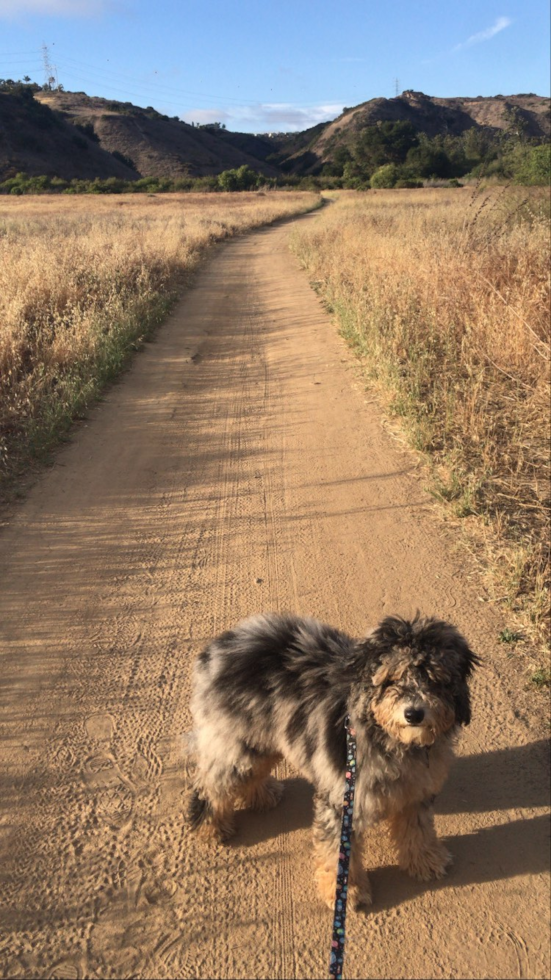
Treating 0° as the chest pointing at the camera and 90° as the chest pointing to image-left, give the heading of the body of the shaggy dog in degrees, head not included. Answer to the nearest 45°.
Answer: approximately 315°

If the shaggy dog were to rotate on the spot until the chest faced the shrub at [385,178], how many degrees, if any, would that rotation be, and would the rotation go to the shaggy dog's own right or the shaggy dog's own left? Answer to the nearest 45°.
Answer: approximately 135° to the shaggy dog's own left

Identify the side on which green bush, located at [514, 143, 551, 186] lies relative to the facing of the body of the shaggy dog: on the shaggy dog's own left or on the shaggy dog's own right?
on the shaggy dog's own left
